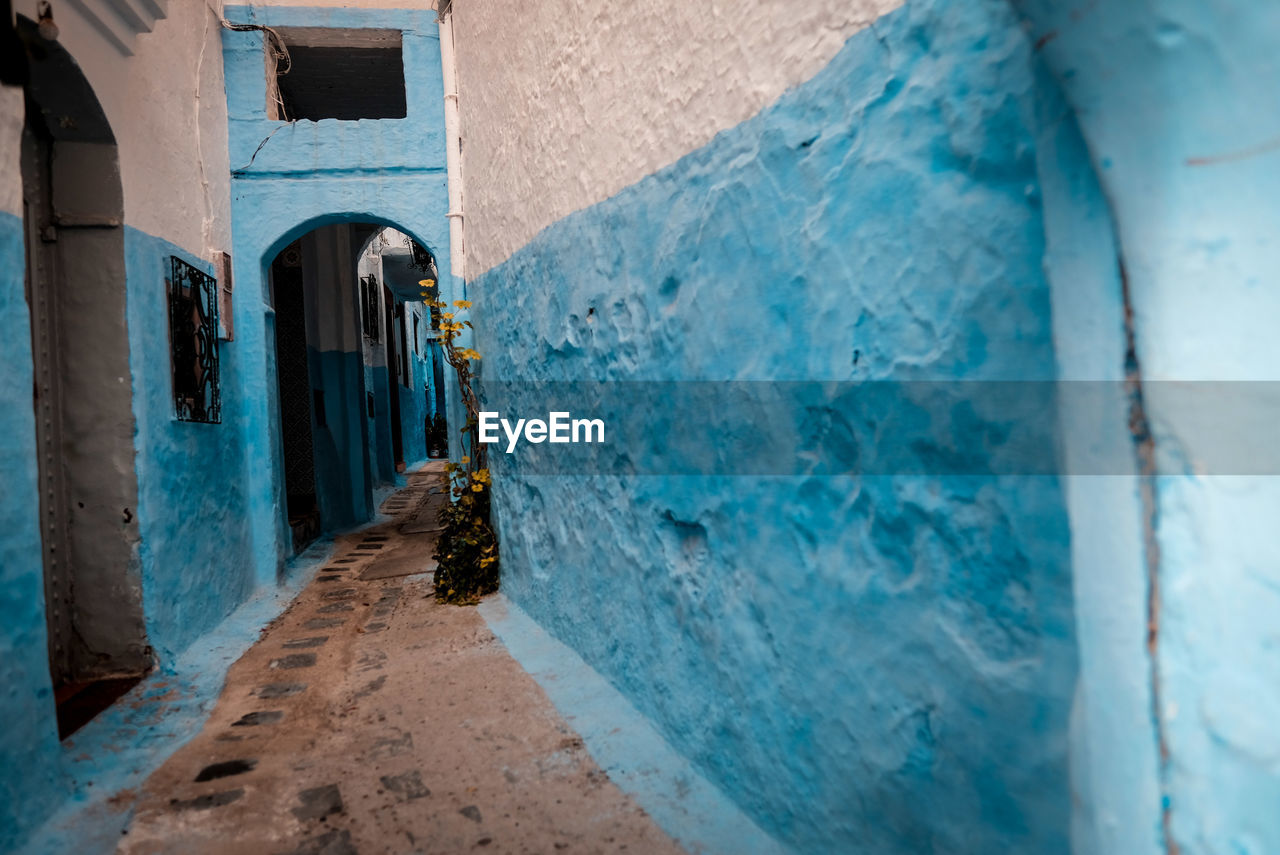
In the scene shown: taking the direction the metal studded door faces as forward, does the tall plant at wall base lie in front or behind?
in front

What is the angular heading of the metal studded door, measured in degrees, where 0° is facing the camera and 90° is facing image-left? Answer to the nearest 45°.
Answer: approximately 270°
